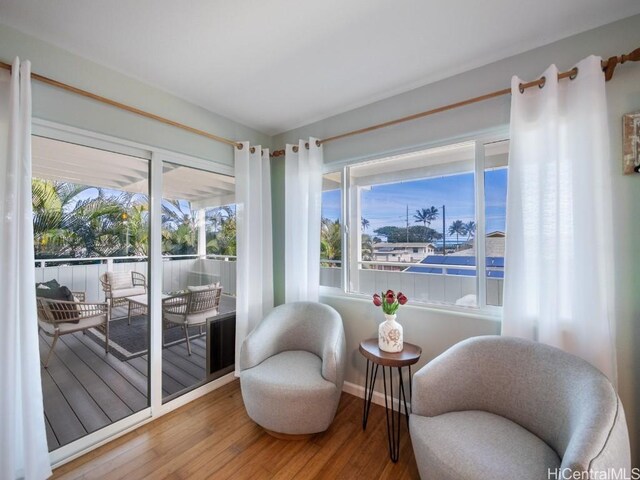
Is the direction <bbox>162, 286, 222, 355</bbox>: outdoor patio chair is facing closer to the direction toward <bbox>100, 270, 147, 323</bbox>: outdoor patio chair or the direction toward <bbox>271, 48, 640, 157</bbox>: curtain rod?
the outdoor patio chair

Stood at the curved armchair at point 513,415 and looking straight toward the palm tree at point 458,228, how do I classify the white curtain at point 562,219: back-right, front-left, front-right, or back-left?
front-right

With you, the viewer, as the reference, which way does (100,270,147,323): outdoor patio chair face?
facing the viewer and to the right of the viewer

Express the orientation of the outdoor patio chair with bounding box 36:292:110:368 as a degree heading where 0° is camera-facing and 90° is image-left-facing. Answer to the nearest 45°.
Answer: approximately 225°

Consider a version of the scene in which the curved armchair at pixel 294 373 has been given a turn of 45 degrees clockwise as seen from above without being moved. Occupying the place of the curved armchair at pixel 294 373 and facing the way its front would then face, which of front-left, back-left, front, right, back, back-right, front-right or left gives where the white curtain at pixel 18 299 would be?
front

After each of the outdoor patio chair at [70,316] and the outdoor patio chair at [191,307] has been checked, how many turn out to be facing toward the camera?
0

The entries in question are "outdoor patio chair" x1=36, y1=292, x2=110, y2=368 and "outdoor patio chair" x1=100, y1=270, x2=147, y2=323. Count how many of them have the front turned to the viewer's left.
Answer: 0

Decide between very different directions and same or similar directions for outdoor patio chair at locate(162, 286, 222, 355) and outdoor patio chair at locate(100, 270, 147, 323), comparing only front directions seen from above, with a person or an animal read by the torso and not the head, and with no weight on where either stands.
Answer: very different directions

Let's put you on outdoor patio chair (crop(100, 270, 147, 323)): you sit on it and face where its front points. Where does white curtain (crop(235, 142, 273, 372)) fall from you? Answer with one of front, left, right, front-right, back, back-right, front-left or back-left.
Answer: front-left

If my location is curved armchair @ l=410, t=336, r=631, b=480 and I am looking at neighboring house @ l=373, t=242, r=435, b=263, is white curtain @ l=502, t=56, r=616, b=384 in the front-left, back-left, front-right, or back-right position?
front-right

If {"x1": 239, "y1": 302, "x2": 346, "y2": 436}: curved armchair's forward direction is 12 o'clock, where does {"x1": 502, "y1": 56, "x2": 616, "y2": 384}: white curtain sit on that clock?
The white curtain is roughly at 8 o'clock from the curved armchair.
